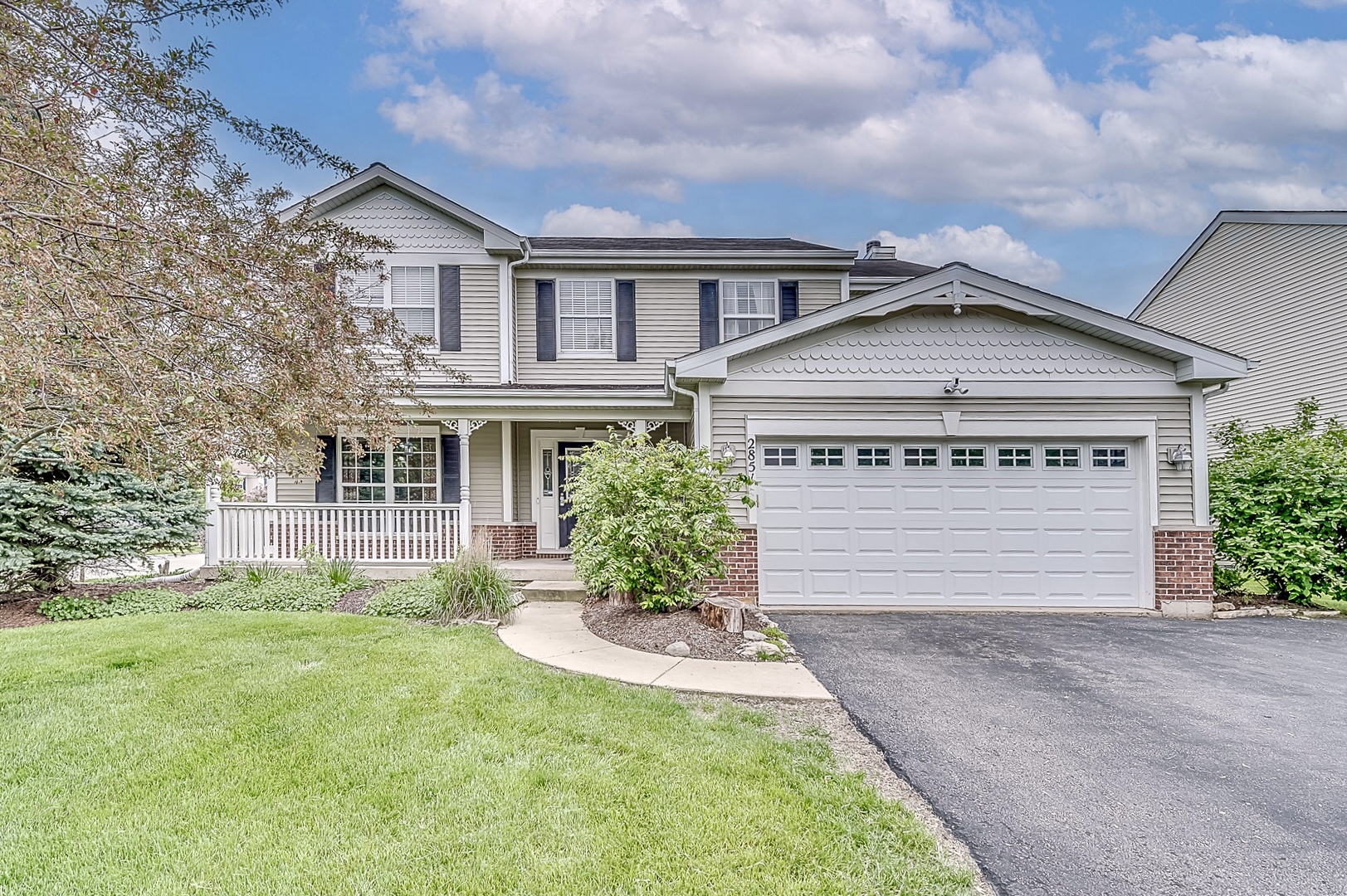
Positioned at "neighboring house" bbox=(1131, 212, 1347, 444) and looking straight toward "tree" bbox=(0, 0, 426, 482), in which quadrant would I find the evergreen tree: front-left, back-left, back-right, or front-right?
front-right

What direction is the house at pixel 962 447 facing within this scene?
toward the camera

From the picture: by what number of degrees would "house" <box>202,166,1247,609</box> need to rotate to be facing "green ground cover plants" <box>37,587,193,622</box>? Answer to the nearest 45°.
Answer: approximately 90° to its right

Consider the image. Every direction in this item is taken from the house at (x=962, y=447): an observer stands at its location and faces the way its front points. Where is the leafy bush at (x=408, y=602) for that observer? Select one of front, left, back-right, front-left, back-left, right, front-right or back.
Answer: right

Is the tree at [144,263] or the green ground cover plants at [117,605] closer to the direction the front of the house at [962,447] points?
the tree

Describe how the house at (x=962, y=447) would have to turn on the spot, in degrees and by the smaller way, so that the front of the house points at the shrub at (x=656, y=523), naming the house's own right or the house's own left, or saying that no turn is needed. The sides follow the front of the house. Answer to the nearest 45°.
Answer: approximately 45° to the house's own right

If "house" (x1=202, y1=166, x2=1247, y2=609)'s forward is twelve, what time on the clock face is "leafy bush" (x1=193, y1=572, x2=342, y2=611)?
The leafy bush is roughly at 3 o'clock from the house.

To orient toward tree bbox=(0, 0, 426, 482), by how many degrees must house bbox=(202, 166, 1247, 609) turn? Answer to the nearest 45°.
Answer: approximately 45° to its right

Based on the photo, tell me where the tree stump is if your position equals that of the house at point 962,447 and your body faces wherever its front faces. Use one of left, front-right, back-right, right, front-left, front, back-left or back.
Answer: front-right

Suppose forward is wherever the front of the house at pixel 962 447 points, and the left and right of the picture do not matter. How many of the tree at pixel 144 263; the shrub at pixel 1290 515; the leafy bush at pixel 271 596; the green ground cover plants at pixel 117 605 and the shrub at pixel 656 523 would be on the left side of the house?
1

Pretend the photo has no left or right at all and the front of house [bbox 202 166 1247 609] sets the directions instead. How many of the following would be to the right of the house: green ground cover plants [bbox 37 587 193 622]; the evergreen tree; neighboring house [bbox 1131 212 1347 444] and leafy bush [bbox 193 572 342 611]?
3

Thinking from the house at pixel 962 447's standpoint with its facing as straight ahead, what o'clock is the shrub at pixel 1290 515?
The shrub is roughly at 9 o'clock from the house.

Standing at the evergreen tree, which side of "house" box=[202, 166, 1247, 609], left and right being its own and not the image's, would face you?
right

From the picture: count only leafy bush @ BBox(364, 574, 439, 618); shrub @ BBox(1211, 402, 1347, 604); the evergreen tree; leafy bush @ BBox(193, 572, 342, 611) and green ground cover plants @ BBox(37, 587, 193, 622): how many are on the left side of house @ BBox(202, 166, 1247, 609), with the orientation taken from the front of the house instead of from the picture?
1
